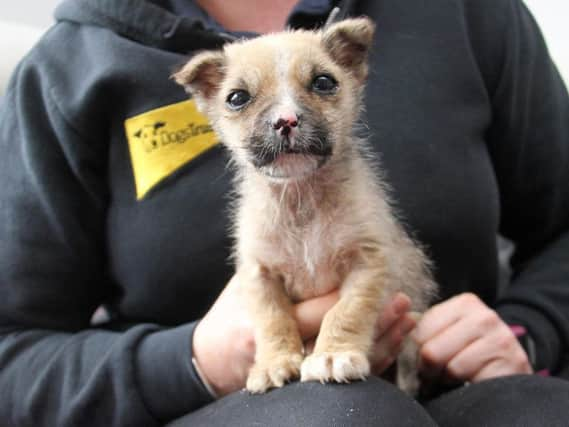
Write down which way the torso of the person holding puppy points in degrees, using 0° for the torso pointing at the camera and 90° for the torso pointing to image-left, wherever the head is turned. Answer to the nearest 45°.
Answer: approximately 0°
